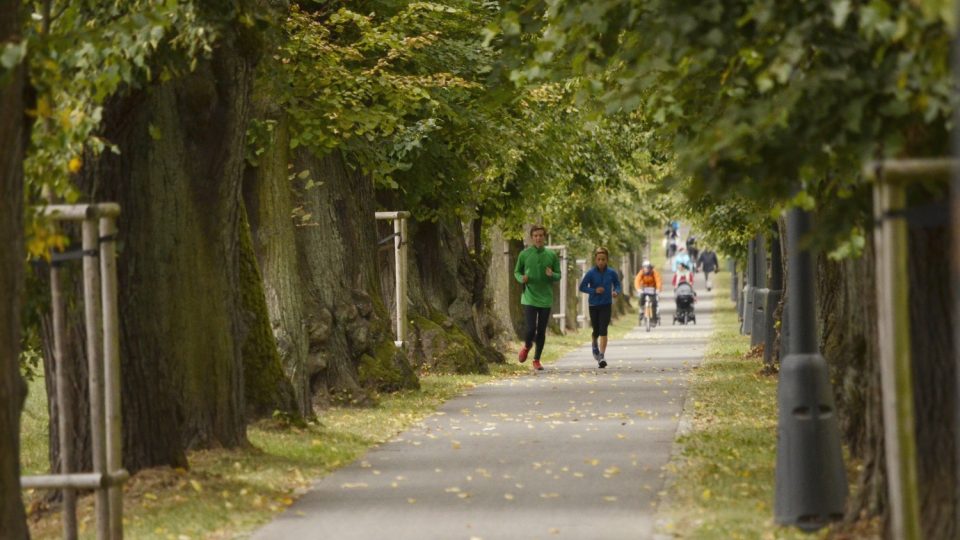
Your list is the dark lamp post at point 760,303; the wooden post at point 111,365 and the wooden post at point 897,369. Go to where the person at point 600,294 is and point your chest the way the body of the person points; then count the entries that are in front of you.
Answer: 2

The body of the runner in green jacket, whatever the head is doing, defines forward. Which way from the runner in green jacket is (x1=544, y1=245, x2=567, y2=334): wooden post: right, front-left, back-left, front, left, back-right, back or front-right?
back

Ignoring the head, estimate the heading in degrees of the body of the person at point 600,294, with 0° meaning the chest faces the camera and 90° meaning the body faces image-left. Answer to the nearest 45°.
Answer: approximately 0°

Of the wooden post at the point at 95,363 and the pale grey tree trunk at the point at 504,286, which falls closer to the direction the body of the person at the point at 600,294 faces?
the wooden post

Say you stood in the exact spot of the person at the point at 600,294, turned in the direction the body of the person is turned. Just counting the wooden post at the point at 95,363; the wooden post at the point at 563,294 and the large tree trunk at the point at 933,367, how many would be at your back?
1

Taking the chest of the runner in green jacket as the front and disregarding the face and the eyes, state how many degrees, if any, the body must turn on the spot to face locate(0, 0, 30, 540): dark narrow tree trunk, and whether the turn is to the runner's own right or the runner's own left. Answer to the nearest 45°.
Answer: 0° — they already face it

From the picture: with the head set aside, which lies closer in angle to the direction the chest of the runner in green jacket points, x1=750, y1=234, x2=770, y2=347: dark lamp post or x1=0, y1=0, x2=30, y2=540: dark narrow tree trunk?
the dark narrow tree trunk

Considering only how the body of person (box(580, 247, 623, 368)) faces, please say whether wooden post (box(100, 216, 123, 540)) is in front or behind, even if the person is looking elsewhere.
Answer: in front

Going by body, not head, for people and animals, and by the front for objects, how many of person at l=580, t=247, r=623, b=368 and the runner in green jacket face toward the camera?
2

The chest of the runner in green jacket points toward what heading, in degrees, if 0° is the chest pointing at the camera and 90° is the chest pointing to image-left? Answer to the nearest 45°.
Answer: approximately 0°

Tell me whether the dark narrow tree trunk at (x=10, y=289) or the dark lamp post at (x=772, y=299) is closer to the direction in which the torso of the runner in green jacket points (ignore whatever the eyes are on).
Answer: the dark narrow tree trunk
